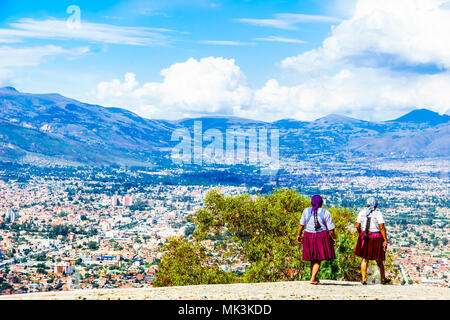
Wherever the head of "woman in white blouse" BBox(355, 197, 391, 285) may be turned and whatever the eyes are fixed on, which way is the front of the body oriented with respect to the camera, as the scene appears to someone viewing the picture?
away from the camera

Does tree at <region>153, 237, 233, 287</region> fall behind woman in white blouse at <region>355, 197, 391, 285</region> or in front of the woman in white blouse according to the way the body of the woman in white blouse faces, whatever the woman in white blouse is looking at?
in front

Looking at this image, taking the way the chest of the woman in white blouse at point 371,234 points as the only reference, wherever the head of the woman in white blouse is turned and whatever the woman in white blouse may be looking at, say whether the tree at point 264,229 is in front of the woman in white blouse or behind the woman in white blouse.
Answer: in front
